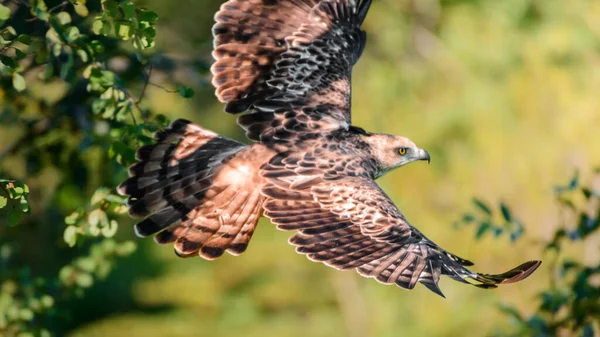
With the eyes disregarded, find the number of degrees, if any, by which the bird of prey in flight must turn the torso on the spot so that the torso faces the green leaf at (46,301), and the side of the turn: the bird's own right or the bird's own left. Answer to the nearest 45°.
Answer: approximately 135° to the bird's own right

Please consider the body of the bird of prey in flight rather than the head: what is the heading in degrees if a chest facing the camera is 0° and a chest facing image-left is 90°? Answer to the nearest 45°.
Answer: approximately 270°

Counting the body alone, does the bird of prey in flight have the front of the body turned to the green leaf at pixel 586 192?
yes
